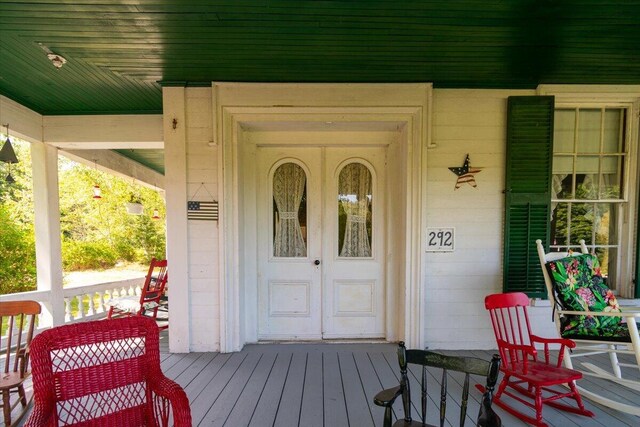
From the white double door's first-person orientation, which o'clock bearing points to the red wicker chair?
The red wicker chair is roughly at 1 o'clock from the white double door.

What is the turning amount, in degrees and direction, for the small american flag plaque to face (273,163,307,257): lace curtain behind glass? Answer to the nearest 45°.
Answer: approximately 90° to its left

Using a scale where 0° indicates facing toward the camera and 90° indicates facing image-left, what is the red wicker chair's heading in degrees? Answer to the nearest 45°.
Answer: approximately 315°

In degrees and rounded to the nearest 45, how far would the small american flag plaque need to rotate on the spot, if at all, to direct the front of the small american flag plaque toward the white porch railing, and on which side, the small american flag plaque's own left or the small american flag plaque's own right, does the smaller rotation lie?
approximately 135° to the small american flag plaque's own right

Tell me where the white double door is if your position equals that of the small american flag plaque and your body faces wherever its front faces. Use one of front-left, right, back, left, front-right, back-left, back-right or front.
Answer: left

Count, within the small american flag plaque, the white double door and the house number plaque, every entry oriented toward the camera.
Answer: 3

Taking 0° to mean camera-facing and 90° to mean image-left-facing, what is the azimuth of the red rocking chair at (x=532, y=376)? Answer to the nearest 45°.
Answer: approximately 315°

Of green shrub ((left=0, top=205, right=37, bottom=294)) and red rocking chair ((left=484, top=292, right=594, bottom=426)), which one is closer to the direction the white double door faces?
the red rocking chair

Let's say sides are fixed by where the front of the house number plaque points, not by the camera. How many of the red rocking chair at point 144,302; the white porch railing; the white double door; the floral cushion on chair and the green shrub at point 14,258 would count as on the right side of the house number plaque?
4
